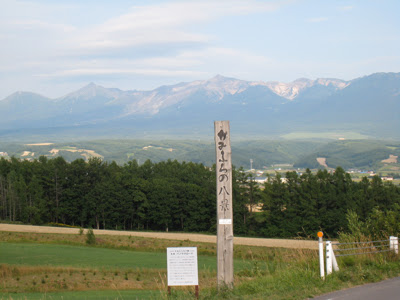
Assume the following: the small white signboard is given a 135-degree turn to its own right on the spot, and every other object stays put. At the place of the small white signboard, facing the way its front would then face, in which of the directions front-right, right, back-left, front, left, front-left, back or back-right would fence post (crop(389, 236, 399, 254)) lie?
right

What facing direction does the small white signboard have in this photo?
toward the camera

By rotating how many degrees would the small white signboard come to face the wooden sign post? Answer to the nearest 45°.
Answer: approximately 135° to its left
